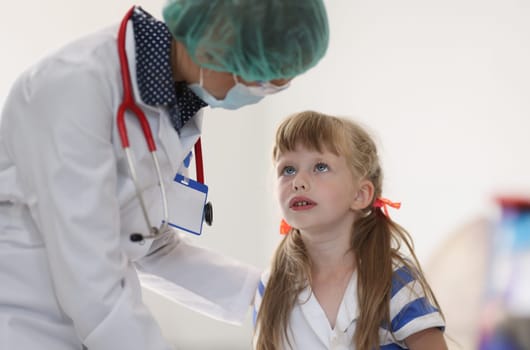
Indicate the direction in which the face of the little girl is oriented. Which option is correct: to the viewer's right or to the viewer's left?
to the viewer's left

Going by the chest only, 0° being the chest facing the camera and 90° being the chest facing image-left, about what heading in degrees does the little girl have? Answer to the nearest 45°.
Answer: approximately 45°

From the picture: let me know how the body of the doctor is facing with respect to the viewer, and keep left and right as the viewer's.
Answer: facing to the right of the viewer

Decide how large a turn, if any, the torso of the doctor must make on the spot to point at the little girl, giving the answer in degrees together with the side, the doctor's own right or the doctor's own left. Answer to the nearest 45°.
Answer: approximately 45° to the doctor's own left

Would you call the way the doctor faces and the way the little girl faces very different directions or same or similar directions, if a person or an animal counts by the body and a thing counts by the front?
very different directions

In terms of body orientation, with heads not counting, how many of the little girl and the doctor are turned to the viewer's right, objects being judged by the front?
1

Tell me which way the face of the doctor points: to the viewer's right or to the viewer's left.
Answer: to the viewer's right
